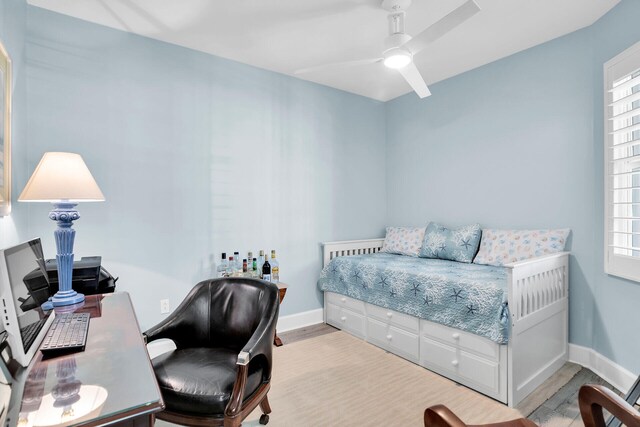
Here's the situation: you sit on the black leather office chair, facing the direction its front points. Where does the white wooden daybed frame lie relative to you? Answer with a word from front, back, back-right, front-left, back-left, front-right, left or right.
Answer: back-left

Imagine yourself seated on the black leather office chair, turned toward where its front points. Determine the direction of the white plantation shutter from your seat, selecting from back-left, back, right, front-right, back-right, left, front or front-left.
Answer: back-left

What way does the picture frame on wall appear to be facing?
to the viewer's right

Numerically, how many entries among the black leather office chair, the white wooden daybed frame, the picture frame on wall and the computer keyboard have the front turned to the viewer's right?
2

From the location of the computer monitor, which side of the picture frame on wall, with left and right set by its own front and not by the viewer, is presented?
right

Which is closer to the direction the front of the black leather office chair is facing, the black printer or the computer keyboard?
the computer keyboard

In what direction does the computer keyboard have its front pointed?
to the viewer's right

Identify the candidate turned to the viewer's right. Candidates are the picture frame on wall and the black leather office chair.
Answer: the picture frame on wall

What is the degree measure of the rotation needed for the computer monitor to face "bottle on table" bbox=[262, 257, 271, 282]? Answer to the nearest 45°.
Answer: approximately 90° to its left

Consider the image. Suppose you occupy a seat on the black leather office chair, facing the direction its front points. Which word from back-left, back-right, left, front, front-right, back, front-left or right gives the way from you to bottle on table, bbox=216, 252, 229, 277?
back-right
